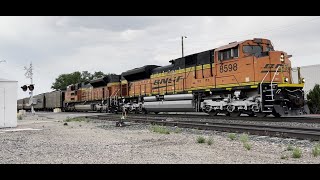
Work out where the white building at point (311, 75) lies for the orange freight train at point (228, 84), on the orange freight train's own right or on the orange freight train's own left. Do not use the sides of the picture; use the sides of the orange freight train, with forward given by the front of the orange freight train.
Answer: on the orange freight train's own left

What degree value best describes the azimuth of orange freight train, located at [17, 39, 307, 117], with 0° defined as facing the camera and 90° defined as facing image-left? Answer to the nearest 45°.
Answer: approximately 315°

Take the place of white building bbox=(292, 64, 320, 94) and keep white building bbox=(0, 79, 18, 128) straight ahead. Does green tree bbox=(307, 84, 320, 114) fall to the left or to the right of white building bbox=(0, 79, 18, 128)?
left

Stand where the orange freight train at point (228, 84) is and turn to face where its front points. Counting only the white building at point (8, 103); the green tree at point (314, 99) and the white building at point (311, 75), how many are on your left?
2

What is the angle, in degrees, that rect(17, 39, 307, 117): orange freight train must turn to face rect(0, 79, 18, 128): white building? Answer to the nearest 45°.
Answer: approximately 135° to its right
